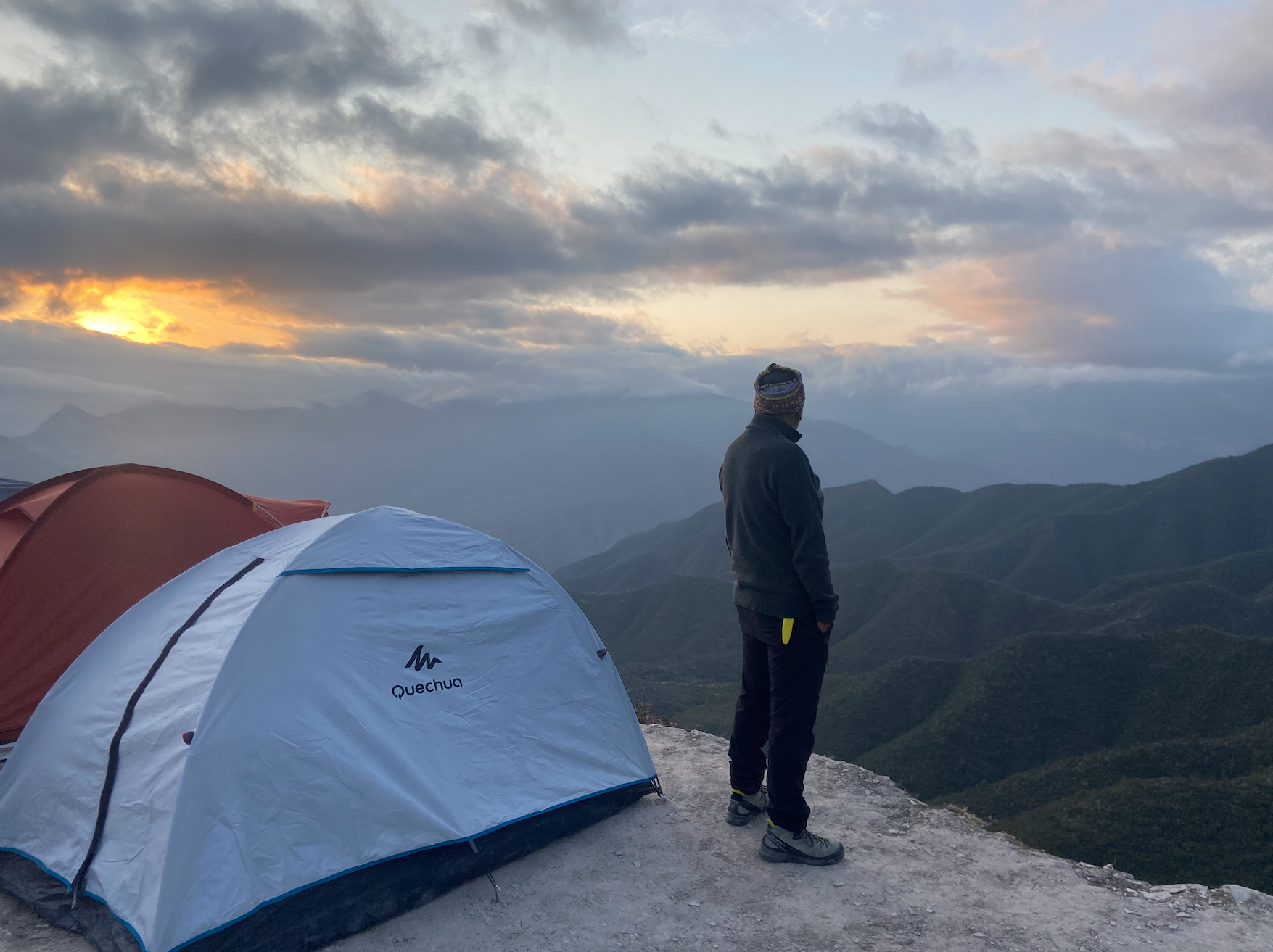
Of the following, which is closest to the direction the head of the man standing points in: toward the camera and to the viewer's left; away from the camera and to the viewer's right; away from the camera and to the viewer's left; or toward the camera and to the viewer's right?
away from the camera and to the viewer's right

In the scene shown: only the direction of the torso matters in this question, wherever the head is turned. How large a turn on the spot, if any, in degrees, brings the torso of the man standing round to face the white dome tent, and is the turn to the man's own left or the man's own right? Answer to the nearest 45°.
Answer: approximately 135° to the man's own left

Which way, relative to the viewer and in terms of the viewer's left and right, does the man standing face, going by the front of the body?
facing away from the viewer and to the right of the viewer
